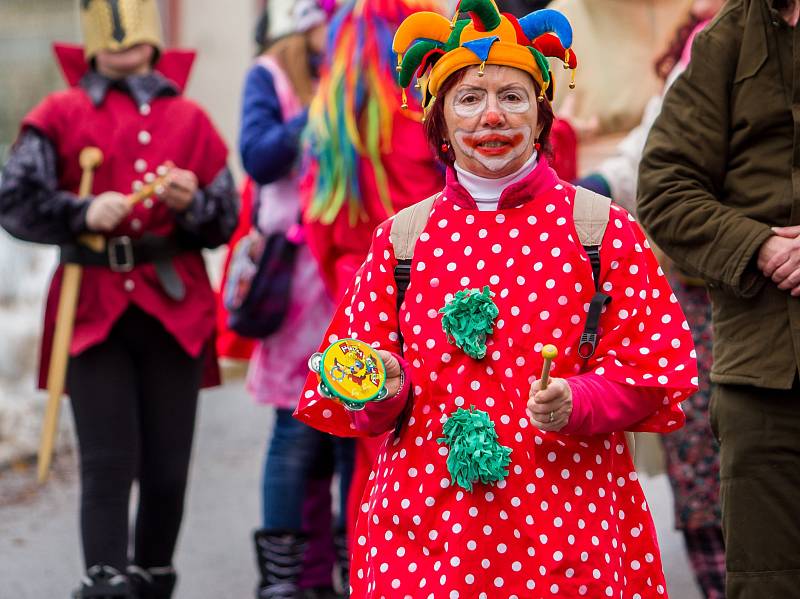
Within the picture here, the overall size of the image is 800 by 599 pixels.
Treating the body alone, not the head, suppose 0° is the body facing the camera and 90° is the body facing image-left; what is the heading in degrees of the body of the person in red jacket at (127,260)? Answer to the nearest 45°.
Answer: approximately 0°
